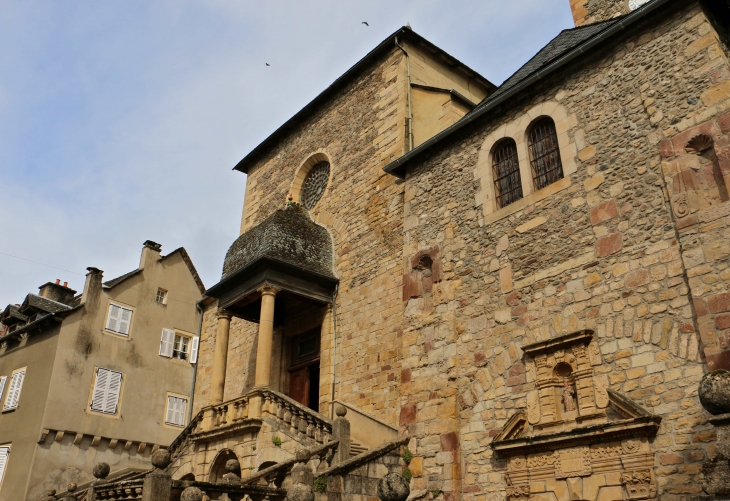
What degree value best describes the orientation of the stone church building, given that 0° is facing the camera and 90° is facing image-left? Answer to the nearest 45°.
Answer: approximately 45°

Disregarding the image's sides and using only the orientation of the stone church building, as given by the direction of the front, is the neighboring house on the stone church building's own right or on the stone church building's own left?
on the stone church building's own right
